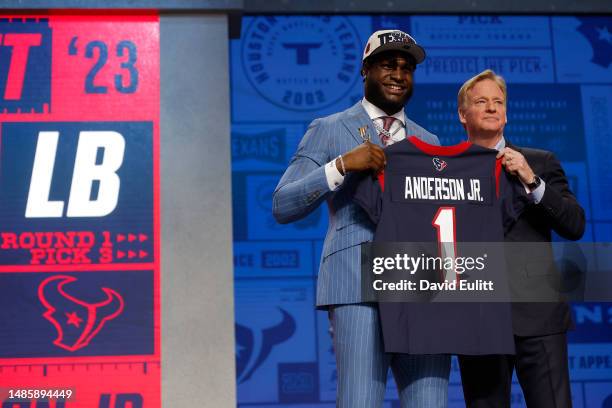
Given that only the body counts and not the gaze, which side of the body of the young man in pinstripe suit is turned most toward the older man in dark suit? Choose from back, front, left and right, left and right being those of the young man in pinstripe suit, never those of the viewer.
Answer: left

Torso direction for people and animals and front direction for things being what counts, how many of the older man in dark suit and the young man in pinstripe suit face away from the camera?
0

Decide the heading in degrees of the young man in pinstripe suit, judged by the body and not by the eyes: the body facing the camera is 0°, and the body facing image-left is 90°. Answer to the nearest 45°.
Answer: approximately 315°

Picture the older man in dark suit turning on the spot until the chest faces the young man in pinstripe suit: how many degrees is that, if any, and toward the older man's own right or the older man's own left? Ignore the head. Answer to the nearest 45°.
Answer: approximately 45° to the older man's own right

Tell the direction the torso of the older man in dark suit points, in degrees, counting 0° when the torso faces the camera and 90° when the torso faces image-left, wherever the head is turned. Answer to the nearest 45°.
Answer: approximately 0°
